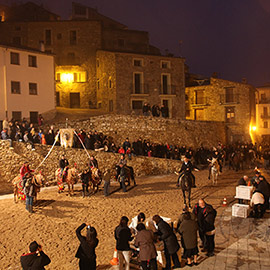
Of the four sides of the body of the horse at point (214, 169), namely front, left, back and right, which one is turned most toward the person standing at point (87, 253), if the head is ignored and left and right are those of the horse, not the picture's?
front

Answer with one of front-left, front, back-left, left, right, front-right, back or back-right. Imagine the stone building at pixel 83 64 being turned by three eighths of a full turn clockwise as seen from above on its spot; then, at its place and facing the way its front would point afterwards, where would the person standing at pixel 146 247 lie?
back-left

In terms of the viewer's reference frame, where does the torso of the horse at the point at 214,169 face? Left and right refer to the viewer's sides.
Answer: facing the viewer

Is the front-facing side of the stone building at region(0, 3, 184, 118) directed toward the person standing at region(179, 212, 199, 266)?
yes

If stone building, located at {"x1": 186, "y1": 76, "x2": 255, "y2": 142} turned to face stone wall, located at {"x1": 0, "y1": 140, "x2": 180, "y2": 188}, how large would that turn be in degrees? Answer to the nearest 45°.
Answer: approximately 45° to its right

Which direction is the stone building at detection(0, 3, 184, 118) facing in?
toward the camera

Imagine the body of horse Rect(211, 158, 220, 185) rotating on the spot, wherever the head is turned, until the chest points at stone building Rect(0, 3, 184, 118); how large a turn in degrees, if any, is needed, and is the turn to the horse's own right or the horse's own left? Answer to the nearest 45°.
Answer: approximately 135° to the horse's own right

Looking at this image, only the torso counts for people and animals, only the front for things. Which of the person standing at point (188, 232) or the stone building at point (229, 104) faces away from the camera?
the person standing

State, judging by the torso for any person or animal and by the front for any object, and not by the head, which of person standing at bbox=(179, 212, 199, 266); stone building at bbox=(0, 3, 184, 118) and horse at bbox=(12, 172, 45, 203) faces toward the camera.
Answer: the stone building

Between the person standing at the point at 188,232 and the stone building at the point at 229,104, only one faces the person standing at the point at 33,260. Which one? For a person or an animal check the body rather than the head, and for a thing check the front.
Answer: the stone building

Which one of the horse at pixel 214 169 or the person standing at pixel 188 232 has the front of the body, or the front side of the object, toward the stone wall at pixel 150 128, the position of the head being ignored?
the person standing

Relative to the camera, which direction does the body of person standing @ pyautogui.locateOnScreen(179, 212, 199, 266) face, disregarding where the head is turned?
away from the camera
